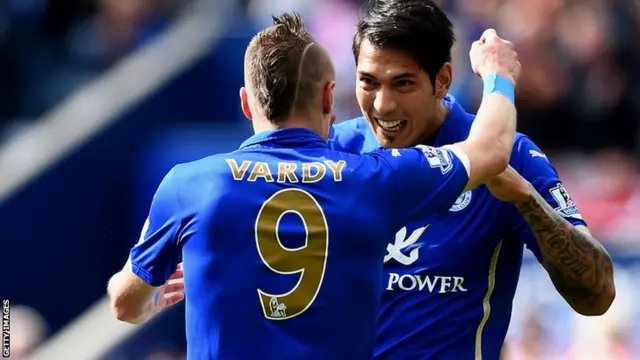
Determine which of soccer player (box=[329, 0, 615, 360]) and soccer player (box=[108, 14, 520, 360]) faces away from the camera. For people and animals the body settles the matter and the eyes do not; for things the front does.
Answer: soccer player (box=[108, 14, 520, 360])

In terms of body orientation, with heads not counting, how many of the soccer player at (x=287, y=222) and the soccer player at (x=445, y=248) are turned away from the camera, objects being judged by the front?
1

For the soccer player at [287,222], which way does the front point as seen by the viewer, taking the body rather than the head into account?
away from the camera

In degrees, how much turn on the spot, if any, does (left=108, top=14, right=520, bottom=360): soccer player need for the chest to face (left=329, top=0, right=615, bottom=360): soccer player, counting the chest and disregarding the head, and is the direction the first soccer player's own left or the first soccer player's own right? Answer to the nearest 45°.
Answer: approximately 45° to the first soccer player's own right

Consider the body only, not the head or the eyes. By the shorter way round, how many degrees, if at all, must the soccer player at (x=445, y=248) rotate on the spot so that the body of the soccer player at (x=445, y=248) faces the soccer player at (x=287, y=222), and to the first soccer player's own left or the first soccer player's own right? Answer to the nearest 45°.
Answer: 0° — they already face them
